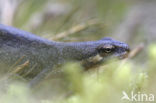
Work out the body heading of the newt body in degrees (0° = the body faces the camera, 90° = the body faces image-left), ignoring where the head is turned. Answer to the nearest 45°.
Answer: approximately 270°
